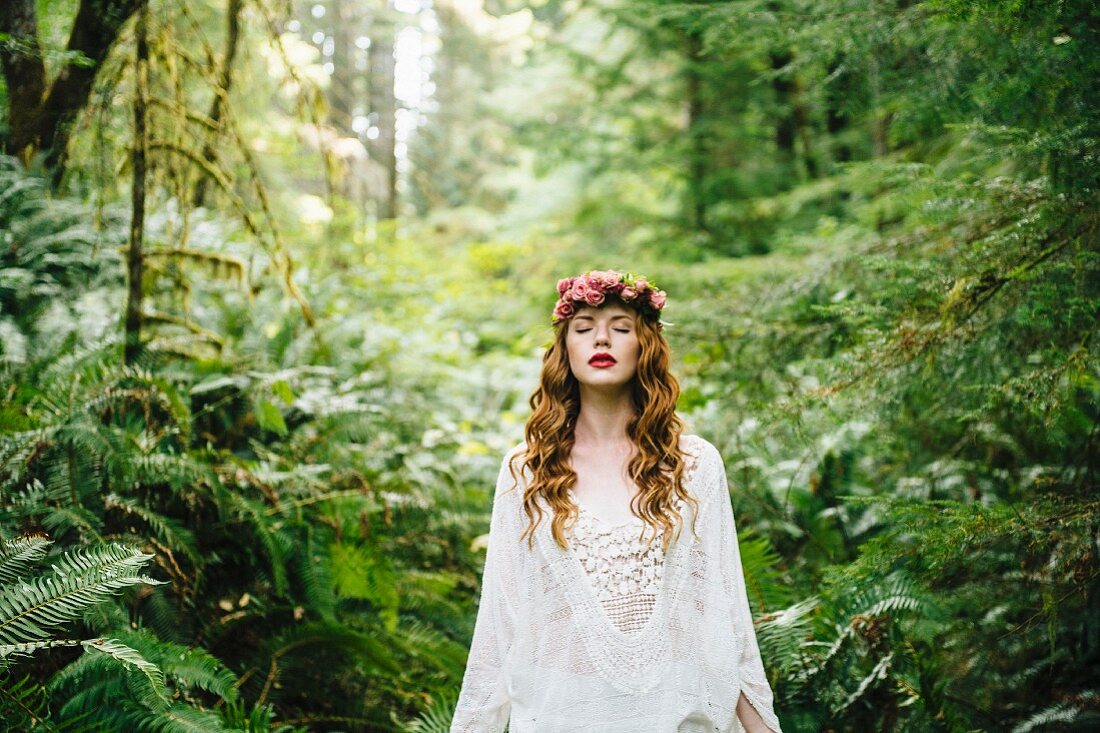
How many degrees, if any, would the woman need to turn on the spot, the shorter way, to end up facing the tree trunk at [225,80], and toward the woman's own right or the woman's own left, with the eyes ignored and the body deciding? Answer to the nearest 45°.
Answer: approximately 135° to the woman's own right

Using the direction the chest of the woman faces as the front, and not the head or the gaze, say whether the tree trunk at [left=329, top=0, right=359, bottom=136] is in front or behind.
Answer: behind

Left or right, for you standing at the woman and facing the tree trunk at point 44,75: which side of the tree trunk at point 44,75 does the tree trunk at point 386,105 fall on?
right

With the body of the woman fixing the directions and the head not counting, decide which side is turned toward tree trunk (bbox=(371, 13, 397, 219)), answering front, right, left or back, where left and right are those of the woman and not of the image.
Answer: back

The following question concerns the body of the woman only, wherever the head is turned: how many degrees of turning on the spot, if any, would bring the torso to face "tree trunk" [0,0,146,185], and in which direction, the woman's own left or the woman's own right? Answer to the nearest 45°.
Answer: approximately 135° to the woman's own right

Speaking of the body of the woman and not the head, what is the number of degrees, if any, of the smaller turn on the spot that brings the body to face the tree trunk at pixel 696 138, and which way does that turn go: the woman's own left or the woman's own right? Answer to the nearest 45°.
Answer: approximately 180°

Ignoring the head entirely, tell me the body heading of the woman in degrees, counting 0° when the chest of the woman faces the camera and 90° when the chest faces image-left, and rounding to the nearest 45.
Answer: approximately 0°
